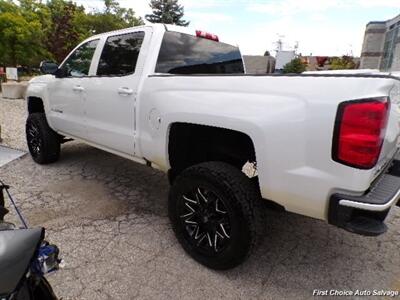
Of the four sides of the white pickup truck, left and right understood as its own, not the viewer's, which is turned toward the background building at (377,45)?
right

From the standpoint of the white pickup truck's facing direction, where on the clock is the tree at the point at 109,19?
The tree is roughly at 1 o'clock from the white pickup truck.

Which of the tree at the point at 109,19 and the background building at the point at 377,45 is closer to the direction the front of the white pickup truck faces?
the tree

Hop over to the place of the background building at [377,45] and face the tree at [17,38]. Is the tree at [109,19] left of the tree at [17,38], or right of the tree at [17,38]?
right

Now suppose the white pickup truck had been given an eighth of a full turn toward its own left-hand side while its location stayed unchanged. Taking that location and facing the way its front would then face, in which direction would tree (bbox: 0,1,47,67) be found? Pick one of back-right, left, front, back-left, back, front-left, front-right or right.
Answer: front-right

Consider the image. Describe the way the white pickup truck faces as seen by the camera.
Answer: facing away from the viewer and to the left of the viewer

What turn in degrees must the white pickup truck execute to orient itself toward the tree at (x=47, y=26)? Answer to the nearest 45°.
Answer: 0° — it already faces it
